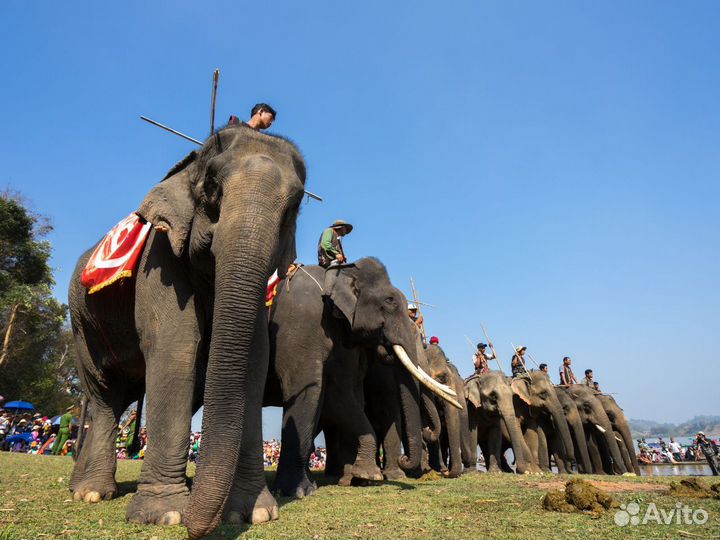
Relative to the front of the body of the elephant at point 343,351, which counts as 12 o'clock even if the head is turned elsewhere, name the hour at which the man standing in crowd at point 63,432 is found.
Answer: The man standing in crowd is roughly at 6 o'clock from the elephant.

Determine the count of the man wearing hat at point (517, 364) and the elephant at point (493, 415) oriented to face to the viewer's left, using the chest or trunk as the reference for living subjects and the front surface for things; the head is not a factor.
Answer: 0

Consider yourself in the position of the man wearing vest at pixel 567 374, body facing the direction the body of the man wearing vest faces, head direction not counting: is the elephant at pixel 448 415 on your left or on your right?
on your right

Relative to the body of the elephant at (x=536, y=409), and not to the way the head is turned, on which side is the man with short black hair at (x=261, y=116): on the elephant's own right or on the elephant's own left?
on the elephant's own right

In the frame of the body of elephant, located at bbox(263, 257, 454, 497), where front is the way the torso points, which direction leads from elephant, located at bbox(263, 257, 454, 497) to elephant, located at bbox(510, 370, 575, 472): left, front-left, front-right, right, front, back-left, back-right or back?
left

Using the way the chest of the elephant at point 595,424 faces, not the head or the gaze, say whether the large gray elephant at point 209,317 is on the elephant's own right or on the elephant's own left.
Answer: on the elephant's own right

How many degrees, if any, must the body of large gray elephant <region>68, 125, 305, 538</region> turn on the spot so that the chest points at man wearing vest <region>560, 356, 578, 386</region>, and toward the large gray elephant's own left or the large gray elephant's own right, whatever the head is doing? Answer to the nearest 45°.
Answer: approximately 90° to the large gray elephant's own left

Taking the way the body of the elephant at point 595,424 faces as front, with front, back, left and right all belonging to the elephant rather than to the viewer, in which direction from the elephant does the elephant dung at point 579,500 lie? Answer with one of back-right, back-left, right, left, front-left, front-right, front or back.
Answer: front-right

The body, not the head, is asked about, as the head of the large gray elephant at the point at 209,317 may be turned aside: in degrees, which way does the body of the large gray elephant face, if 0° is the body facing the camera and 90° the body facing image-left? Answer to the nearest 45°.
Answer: approximately 315°

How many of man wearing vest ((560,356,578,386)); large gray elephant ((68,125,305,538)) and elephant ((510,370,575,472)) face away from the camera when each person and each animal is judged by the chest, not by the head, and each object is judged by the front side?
0

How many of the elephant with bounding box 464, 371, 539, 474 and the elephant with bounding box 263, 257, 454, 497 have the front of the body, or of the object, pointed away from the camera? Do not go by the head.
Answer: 0

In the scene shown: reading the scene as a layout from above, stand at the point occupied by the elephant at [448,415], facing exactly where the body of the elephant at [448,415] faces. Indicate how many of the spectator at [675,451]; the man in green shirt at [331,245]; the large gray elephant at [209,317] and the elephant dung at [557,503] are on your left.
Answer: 1

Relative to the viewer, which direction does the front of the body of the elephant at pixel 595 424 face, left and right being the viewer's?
facing the viewer and to the right of the viewer

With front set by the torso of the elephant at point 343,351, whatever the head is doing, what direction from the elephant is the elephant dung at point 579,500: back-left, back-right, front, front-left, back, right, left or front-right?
front
